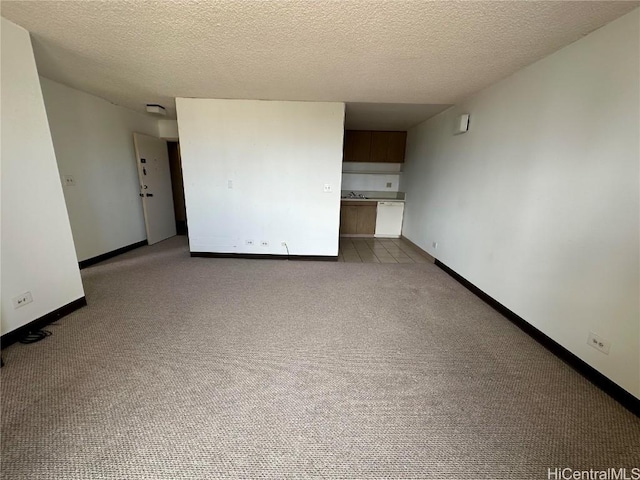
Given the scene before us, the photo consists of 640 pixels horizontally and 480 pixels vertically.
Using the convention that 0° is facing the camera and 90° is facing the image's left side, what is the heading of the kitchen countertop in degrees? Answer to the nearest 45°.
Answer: approximately 0°

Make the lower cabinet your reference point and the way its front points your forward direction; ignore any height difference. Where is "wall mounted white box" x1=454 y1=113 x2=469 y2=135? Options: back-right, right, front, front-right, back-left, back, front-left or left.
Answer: front-left

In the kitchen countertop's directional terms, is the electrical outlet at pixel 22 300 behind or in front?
in front

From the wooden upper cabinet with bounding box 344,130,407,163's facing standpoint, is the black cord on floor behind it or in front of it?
in front

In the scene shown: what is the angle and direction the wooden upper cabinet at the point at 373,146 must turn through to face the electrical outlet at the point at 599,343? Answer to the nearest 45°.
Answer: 0° — it already faces it
